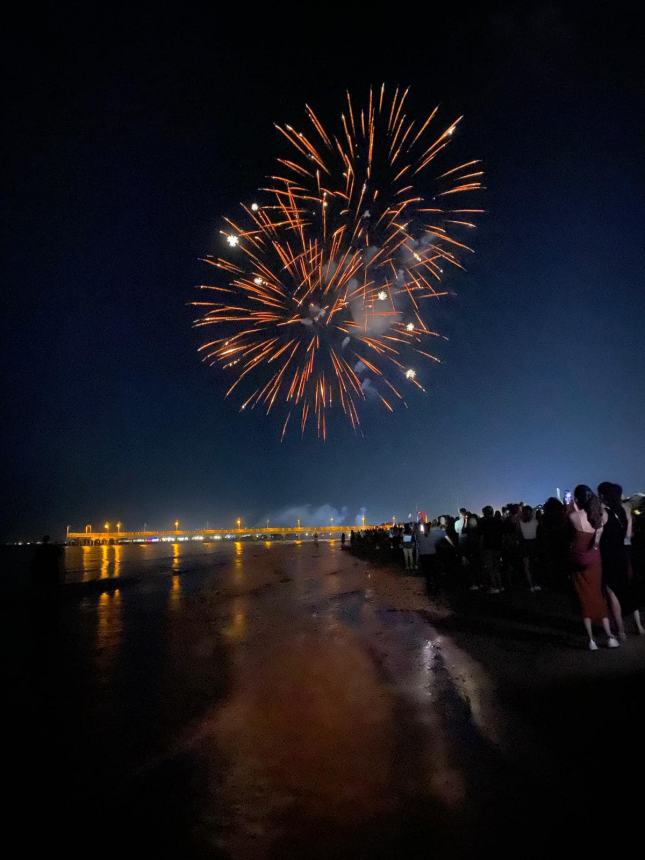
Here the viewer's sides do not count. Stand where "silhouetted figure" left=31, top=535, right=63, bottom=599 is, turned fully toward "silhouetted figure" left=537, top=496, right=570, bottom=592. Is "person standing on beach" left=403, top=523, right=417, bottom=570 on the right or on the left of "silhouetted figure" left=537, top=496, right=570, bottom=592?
left

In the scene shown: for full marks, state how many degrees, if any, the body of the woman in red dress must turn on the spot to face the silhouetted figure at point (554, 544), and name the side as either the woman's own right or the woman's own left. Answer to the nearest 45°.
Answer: approximately 45° to the woman's own right

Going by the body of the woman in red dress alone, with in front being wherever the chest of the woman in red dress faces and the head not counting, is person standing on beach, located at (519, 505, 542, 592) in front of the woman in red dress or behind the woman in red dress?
in front

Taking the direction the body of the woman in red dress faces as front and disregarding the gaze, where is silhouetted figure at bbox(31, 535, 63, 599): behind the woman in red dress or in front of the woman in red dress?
in front

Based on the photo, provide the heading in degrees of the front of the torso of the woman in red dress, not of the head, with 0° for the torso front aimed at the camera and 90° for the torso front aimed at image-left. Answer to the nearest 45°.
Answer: approximately 135°
